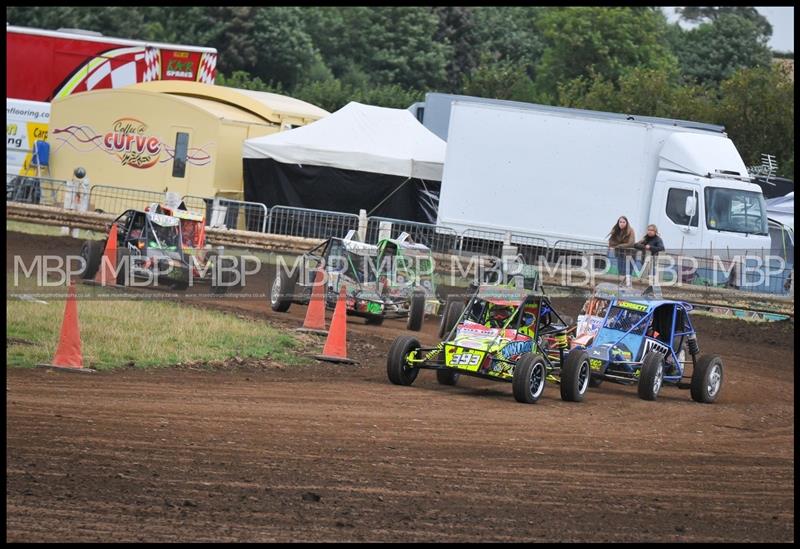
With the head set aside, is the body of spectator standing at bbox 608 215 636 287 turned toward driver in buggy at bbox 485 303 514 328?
yes

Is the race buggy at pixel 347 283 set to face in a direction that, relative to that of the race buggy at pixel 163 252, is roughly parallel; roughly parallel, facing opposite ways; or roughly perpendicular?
roughly parallel

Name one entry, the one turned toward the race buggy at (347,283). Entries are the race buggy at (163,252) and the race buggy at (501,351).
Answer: the race buggy at (163,252)

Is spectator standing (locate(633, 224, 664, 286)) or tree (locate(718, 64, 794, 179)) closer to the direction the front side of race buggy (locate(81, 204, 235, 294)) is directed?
the spectator standing

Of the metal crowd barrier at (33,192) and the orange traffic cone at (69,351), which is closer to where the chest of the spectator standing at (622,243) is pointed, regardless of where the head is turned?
the orange traffic cone

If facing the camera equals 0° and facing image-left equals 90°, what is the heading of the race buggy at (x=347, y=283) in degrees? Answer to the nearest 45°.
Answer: approximately 315°

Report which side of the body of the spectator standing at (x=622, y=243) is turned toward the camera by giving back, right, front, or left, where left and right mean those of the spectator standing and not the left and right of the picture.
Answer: front

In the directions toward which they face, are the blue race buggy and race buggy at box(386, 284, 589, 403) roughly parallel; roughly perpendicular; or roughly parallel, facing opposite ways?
roughly parallel

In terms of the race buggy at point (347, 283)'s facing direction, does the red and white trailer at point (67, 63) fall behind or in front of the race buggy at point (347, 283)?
behind

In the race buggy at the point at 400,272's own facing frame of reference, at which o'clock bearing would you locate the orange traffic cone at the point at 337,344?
The orange traffic cone is roughly at 2 o'clock from the race buggy.

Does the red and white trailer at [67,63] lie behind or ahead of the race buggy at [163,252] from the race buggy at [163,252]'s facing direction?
behind

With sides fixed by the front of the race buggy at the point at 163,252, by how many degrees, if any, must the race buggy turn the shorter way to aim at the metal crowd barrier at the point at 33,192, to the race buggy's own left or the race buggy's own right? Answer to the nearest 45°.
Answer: approximately 135° to the race buggy's own left

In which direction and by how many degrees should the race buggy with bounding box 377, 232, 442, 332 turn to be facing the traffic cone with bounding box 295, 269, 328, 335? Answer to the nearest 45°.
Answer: approximately 90° to its right

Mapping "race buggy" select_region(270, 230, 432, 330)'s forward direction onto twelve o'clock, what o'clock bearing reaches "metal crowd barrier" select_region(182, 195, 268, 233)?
The metal crowd barrier is roughly at 7 o'clock from the race buggy.

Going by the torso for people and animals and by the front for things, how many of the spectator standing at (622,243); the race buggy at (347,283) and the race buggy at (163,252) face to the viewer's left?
0
